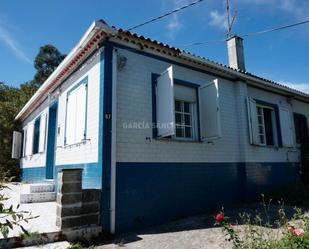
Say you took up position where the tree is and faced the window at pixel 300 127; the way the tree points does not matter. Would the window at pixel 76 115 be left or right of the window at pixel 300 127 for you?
right

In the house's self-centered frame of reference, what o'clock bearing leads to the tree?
The tree is roughly at 3 o'clock from the house.

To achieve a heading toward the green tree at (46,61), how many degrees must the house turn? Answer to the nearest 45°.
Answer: approximately 90° to its right
